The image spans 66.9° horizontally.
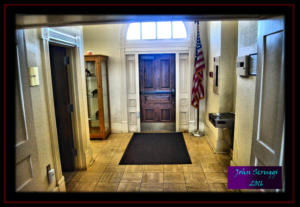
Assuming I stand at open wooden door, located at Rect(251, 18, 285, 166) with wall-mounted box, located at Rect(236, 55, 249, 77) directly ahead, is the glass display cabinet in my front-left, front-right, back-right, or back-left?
front-left

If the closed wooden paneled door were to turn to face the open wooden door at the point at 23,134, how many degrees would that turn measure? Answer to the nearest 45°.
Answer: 0° — it already faces it

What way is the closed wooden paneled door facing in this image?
toward the camera

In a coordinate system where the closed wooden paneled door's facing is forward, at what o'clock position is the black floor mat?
The black floor mat is roughly at 12 o'clock from the closed wooden paneled door.

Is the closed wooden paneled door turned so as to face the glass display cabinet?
no

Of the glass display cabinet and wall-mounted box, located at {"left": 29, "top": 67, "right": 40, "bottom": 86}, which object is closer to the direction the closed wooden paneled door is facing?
the wall-mounted box

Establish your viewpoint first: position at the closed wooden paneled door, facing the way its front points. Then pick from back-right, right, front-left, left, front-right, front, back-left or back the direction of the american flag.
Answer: front-left

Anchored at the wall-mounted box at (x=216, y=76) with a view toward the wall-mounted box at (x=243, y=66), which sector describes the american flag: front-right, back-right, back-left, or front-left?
back-right

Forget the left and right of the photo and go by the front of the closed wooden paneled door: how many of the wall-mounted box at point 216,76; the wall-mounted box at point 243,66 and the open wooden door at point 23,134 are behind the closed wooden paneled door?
0

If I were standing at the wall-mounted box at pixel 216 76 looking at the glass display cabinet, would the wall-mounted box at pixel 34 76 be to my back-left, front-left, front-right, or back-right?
front-left

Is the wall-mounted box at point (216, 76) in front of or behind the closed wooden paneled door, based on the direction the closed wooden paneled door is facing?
in front

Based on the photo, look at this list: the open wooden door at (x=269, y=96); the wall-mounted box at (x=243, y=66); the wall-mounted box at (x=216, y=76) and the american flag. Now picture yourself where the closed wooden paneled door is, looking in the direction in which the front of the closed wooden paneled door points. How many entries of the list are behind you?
0

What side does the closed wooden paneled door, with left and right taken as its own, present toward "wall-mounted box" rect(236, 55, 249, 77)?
front

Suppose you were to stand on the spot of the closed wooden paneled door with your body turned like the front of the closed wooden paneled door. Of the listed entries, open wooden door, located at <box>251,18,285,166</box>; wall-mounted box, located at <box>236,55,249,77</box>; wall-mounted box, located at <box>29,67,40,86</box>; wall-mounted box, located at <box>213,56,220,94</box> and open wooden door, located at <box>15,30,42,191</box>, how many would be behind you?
0

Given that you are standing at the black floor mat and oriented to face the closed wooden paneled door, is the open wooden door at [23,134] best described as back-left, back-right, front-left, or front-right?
back-left

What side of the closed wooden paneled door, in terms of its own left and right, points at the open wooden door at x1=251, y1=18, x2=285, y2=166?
front
